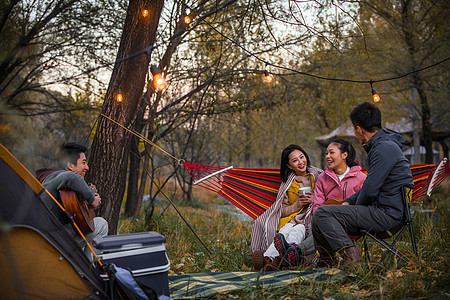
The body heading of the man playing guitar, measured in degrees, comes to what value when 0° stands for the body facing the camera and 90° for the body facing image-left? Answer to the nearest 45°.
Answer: approximately 270°

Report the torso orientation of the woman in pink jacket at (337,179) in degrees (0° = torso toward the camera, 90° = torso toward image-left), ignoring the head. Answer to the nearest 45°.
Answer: approximately 45°

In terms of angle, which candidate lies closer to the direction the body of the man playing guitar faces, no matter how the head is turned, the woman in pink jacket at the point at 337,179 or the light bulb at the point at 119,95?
the woman in pink jacket

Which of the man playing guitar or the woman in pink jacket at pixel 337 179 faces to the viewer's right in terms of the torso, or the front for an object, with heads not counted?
the man playing guitar

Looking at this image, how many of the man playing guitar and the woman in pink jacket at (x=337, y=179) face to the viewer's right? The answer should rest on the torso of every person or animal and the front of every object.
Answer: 1
